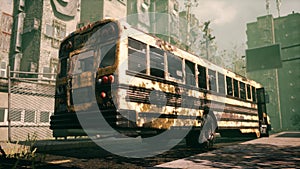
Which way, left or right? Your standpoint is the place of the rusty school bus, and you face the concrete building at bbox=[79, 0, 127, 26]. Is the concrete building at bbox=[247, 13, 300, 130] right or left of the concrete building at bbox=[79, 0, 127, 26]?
right

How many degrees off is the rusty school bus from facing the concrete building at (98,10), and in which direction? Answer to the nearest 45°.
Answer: approximately 45° to its left

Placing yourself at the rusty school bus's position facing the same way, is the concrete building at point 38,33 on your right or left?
on your left

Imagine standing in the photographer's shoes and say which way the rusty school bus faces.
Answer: facing away from the viewer and to the right of the viewer

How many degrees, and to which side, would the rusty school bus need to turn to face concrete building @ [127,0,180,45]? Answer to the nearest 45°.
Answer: approximately 45° to its left
